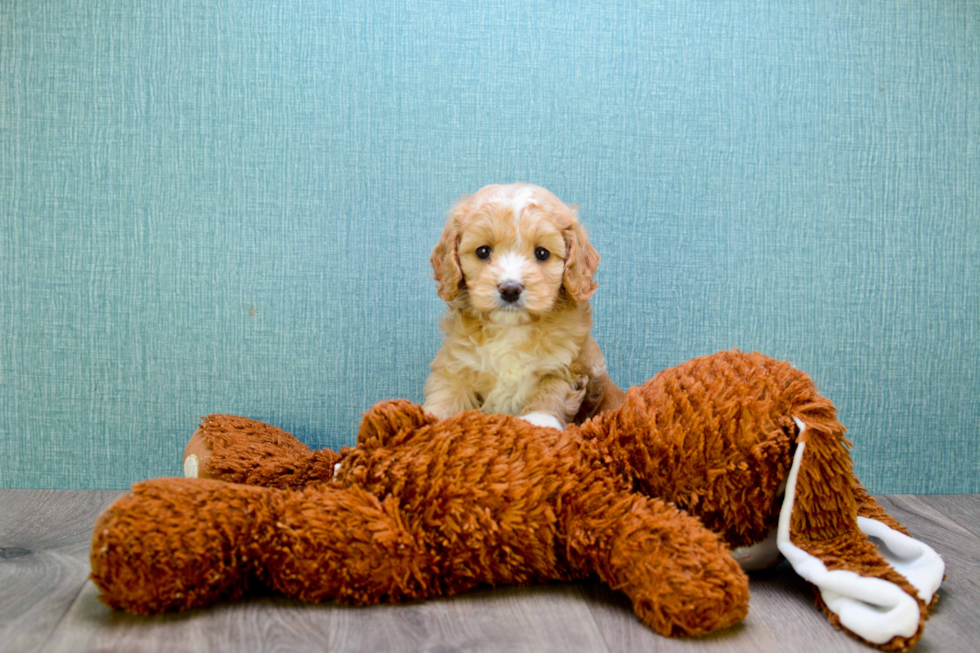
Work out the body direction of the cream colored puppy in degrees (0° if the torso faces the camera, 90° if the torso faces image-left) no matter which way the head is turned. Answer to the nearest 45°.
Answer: approximately 0°
